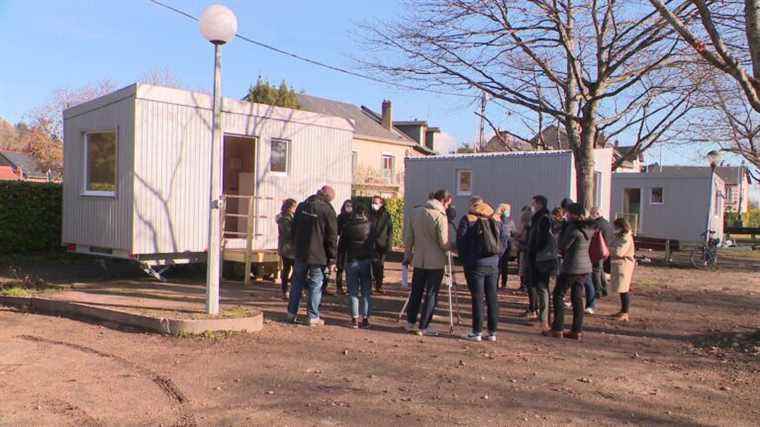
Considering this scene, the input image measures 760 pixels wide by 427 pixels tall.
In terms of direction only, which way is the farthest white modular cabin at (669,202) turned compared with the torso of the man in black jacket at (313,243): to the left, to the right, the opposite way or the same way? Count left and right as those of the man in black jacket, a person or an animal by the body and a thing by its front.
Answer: the opposite way

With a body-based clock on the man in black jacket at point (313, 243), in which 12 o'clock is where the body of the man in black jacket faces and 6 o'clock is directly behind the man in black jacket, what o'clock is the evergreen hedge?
The evergreen hedge is roughly at 9 o'clock from the man in black jacket.

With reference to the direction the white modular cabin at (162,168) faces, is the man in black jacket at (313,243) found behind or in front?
in front

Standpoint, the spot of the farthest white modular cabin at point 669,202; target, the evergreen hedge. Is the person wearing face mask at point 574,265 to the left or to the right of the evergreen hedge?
left

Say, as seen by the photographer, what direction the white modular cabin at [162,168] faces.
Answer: facing the viewer and to the right of the viewer

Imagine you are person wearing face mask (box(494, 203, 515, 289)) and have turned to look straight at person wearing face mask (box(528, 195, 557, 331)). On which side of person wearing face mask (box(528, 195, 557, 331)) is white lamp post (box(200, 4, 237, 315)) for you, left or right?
right

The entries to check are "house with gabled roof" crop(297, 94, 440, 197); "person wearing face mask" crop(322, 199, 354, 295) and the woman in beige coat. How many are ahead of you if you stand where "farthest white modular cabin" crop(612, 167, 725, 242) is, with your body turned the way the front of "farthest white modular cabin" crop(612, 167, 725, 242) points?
2

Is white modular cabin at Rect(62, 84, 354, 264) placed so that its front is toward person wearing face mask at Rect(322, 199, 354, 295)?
yes

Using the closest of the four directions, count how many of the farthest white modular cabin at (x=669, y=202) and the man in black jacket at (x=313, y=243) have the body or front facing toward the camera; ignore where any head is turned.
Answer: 1

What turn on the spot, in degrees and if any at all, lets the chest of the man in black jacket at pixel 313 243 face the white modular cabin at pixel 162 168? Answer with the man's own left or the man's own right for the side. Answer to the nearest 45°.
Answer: approximately 90° to the man's own left

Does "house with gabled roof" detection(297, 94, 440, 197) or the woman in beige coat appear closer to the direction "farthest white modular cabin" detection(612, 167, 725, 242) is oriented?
the woman in beige coat

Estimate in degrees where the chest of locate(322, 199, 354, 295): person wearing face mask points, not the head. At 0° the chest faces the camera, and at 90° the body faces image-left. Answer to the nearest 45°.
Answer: approximately 315°

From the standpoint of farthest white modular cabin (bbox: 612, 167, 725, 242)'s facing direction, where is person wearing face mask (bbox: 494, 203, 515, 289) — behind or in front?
in front

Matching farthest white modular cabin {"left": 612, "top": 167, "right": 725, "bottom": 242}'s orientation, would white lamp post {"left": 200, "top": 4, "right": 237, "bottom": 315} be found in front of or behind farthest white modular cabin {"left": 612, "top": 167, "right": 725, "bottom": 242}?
in front

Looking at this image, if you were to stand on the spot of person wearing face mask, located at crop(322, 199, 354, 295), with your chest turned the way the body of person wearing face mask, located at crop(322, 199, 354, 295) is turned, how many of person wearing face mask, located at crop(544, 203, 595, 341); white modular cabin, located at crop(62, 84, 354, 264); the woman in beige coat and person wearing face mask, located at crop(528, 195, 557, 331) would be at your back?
1

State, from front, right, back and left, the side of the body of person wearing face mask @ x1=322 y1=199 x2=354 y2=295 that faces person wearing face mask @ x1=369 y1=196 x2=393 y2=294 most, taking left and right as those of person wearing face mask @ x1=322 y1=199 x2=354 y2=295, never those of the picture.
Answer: left
